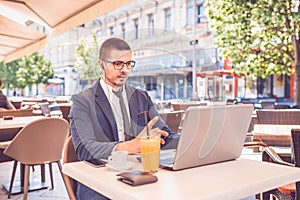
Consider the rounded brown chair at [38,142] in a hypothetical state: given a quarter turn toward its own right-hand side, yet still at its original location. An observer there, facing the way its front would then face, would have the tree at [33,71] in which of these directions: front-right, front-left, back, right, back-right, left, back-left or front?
front-left

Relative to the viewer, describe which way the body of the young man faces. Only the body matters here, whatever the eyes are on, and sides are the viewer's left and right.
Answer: facing the viewer and to the right of the viewer

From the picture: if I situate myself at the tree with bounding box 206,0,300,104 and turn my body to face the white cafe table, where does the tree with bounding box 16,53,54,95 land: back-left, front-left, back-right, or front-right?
back-right

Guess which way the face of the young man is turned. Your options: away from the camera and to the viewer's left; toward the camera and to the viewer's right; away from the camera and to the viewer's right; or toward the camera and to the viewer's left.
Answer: toward the camera and to the viewer's right

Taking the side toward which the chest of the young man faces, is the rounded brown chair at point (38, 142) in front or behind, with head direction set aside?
behind

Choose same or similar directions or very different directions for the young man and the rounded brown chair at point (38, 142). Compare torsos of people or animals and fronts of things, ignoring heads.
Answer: very different directions

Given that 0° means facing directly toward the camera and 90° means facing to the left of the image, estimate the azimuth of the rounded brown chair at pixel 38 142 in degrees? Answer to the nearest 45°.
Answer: approximately 135°

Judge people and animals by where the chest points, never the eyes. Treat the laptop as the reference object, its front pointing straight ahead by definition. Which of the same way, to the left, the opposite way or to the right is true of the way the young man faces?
the opposite way

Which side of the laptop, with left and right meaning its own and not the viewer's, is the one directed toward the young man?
front

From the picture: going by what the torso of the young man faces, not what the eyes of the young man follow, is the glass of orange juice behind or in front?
in front

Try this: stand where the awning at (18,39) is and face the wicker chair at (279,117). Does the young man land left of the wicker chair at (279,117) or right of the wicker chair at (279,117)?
right

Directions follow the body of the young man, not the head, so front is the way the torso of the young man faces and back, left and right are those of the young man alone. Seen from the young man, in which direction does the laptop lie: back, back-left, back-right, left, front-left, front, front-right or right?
front

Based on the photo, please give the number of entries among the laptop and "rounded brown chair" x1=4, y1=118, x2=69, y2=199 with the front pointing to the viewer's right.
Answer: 0

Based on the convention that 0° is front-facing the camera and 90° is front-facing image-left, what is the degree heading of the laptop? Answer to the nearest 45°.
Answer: approximately 135°
